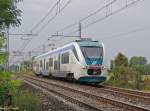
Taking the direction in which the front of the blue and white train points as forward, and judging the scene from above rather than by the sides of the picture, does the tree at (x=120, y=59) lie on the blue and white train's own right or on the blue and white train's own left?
on the blue and white train's own left

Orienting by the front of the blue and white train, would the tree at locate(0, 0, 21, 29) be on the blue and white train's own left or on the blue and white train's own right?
on the blue and white train's own right

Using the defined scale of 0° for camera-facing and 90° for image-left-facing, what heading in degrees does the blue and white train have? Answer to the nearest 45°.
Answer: approximately 315°
